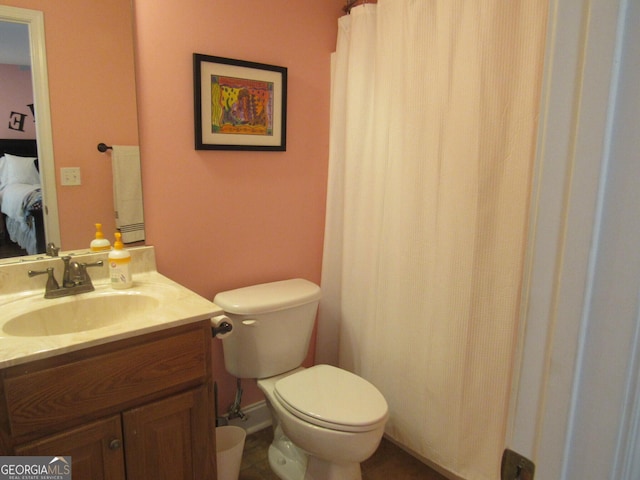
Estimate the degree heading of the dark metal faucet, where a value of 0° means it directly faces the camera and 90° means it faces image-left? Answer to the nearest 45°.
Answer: approximately 315°

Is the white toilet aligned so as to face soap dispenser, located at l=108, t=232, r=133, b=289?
no

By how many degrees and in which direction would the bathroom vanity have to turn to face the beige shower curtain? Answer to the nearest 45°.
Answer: approximately 45° to its left

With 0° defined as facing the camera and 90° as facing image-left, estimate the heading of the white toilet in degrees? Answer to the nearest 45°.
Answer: approximately 315°

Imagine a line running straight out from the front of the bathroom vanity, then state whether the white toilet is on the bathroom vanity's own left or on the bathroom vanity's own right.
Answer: on the bathroom vanity's own left

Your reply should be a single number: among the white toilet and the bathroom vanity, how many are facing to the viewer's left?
0

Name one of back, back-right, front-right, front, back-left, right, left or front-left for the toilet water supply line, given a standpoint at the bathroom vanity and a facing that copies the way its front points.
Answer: left

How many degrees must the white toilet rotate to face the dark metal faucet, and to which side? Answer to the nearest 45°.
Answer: approximately 135° to its right

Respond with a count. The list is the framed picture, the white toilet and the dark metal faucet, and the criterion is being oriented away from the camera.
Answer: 0

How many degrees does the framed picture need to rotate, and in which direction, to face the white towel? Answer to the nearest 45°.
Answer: approximately 90° to its right

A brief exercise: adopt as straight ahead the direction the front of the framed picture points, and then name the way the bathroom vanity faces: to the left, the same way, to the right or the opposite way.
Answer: the same way

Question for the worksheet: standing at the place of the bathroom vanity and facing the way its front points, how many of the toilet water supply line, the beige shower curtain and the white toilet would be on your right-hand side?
0

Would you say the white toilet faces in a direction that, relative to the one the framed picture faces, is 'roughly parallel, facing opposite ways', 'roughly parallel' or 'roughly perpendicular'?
roughly parallel
